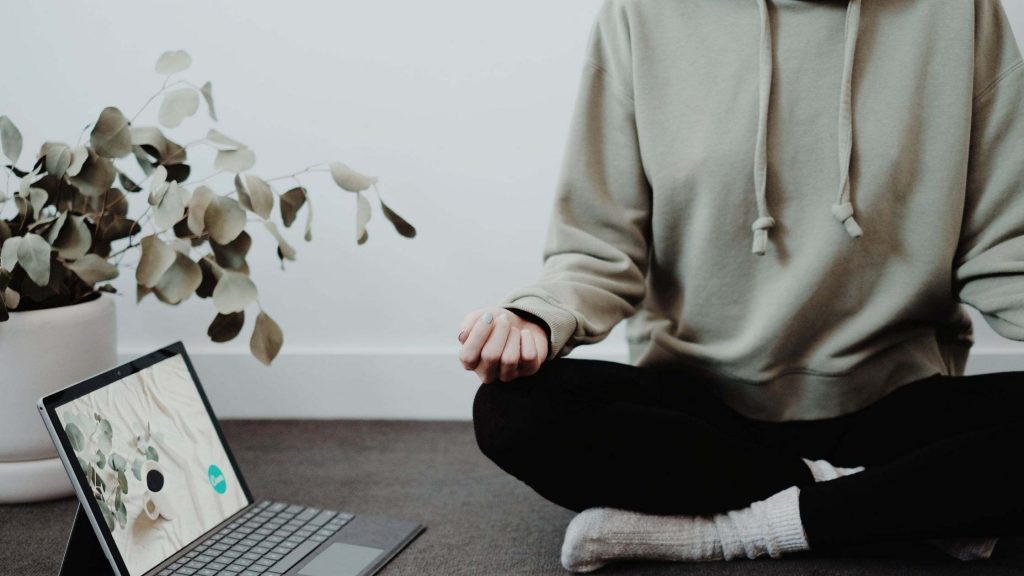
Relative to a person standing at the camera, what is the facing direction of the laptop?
facing the viewer and to the right of the viewer
